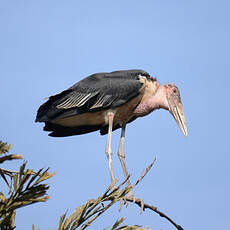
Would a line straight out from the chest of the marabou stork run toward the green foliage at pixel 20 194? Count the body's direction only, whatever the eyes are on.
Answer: no

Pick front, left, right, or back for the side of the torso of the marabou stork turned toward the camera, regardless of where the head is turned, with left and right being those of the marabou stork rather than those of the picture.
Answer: right
